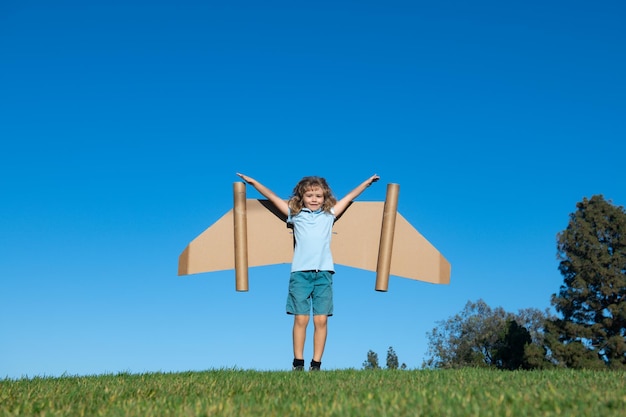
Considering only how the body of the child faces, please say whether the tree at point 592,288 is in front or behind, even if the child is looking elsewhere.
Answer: behind

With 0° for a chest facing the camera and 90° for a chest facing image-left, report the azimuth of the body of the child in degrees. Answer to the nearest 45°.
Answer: approximately 0°
